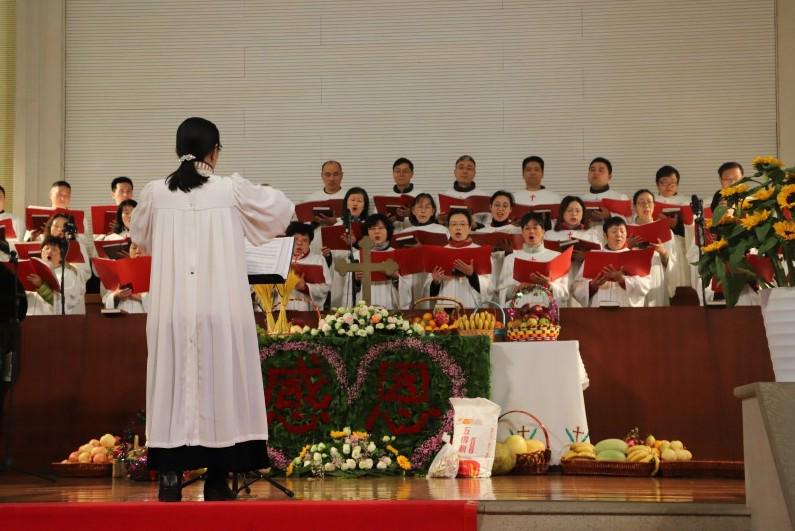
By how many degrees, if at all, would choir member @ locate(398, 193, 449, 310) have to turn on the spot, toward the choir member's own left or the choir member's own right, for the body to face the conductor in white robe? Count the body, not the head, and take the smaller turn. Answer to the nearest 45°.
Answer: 0° — they already face them

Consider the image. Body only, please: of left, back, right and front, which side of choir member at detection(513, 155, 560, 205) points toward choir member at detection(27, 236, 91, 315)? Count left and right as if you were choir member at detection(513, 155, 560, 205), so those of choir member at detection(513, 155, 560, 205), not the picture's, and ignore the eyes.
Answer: right

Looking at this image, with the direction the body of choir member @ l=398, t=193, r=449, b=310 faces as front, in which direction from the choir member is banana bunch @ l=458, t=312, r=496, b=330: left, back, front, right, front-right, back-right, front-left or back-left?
front

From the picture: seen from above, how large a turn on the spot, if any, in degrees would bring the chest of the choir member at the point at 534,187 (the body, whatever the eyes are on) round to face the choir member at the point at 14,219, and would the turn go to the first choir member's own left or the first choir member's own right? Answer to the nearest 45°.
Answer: approximately 90° to the first choir member's own right

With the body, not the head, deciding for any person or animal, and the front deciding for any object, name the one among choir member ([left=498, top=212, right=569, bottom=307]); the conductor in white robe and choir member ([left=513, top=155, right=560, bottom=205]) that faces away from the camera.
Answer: the conductor in white robe

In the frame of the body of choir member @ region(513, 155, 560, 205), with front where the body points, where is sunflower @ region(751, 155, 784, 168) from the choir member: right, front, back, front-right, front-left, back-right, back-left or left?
front

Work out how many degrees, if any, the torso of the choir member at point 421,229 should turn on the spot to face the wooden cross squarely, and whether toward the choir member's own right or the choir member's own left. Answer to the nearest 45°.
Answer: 0° — they already face it

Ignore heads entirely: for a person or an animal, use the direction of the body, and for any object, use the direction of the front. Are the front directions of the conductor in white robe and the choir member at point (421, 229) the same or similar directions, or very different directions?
very different directions

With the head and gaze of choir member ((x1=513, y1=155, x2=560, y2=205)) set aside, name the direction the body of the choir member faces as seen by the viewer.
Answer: toward the camera

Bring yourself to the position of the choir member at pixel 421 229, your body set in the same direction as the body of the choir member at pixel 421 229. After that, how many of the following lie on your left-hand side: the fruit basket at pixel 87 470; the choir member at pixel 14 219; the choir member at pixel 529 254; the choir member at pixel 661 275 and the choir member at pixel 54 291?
2

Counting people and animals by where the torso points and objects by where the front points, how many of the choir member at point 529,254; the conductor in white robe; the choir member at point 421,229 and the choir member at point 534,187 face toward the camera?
3
